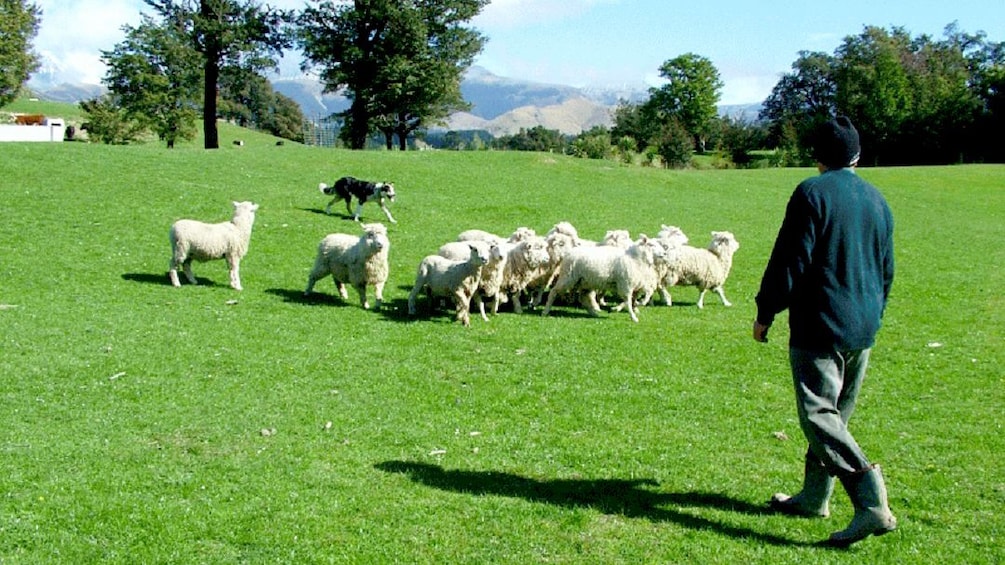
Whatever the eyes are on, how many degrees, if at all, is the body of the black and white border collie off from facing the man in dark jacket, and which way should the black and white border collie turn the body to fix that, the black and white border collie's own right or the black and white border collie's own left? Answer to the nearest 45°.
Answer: approximately 90° to the black and white border collie's own right

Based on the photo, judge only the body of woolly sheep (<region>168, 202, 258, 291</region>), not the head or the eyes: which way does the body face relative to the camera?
to the viewer's right

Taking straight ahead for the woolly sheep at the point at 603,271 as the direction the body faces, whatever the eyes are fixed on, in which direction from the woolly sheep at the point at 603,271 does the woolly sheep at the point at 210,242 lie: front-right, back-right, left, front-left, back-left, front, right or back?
back

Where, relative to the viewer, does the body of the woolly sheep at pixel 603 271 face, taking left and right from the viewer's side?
facing to the right of the viewer

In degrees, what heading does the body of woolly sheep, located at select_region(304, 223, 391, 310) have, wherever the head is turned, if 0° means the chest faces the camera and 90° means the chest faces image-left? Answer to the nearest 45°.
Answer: approximately 315°

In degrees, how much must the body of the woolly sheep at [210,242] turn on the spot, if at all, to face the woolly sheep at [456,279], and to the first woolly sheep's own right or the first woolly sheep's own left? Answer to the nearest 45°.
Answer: approximately 45° to the first woolly sheep's own right

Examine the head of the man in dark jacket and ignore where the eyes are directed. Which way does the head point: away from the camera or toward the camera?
away from the camera

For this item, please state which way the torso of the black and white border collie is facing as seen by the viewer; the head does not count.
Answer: to the viewer's right

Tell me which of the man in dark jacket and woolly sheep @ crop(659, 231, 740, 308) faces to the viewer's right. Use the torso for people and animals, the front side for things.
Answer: the woolly sheep

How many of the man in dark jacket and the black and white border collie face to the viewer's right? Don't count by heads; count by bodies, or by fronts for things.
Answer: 1

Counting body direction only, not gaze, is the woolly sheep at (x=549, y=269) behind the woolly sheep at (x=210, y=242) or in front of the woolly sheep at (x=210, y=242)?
in front

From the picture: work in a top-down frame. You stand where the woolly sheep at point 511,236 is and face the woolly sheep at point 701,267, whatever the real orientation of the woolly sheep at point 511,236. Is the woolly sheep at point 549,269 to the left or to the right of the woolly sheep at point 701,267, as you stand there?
right

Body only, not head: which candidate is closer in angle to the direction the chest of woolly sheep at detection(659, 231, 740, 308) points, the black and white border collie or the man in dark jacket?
the man in dark jacket

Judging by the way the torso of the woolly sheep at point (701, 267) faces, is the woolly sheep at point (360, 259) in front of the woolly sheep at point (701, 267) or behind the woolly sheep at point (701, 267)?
behind
